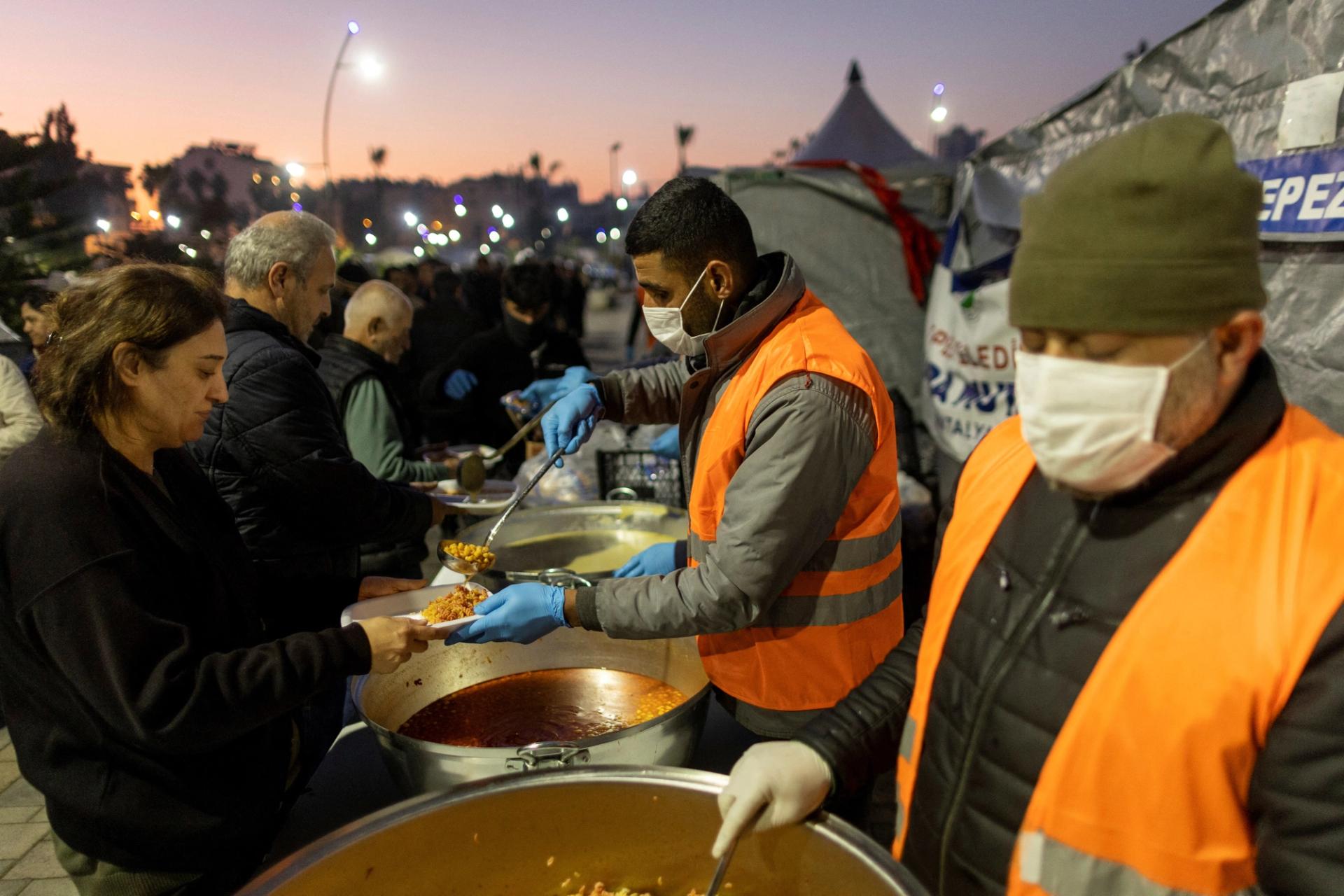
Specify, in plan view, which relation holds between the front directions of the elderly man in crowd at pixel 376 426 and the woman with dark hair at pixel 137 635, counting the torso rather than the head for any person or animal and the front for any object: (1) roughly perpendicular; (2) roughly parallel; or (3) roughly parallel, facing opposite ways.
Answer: roughly parallel

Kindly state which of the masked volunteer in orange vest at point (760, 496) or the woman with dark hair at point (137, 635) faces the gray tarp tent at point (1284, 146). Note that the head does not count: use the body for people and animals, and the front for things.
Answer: the woman with dark hair

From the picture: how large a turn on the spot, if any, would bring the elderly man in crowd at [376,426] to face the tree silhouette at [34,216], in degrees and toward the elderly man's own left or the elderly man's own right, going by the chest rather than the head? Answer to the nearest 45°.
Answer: approximately 135° to the elderly man's own left

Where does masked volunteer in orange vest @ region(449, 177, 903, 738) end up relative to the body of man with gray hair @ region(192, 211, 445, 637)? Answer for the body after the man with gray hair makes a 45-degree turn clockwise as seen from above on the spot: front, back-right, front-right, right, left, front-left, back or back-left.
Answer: front

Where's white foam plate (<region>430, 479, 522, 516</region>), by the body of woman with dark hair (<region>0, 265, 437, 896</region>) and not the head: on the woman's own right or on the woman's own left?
on the woman's own left

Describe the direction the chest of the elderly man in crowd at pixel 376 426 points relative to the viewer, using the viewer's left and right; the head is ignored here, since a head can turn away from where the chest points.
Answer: facing to the right of the viewer

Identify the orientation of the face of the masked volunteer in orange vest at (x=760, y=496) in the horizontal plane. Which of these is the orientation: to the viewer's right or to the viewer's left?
to the viewer's left

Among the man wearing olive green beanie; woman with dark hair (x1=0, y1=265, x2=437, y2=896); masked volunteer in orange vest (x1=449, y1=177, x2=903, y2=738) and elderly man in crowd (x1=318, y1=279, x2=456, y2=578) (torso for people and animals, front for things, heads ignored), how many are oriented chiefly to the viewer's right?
2

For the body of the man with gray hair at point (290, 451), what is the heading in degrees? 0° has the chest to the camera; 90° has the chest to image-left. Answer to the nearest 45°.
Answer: approximately 270°

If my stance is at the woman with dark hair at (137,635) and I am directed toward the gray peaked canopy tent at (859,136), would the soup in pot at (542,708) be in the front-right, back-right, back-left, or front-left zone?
front-right

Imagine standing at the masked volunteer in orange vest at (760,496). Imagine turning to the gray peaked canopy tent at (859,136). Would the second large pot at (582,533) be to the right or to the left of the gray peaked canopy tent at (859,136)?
left

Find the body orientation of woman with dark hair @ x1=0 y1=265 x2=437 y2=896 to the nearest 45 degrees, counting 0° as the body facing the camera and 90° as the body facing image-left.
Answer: approximately 270°

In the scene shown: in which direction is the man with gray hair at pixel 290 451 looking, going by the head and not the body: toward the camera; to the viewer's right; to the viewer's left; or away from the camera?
to the viewer's right

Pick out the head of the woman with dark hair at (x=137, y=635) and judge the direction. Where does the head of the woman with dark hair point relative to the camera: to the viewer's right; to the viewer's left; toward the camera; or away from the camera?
to the viewer's right

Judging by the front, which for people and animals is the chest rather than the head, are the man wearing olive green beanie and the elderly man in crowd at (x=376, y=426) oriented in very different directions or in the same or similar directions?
very different directions

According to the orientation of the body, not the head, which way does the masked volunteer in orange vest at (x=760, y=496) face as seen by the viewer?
to the viewer's left

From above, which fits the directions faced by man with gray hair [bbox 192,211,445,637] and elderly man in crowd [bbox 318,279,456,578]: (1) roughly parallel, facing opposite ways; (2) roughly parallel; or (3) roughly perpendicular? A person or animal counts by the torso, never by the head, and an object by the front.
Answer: roughly parallel
